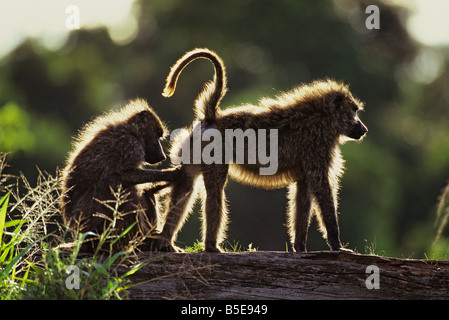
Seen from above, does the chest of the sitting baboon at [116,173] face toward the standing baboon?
yes

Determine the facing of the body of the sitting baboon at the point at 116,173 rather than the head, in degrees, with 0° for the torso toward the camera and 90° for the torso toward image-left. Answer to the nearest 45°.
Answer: approximately 270°

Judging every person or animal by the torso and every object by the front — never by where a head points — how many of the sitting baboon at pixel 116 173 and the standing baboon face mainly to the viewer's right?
2

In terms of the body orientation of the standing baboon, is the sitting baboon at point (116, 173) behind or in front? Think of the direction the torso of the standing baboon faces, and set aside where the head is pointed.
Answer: behind

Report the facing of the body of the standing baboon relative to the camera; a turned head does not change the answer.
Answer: to the viewer's right
